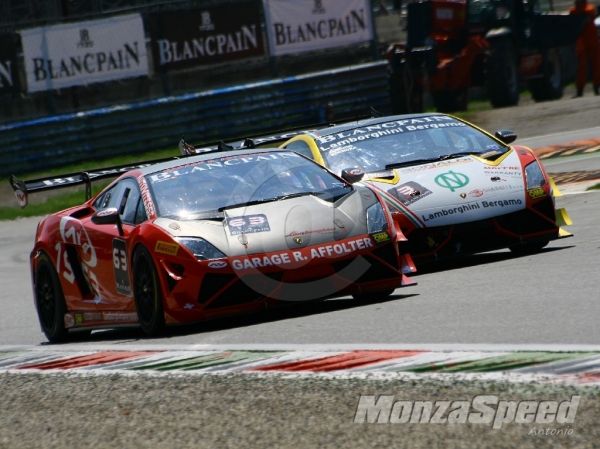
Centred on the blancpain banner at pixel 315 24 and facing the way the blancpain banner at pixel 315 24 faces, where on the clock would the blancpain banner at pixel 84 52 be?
the blancpain banner at pixel 84 52 is roughly at 2 o'clock from the blancpain banner at pixel 315 24.

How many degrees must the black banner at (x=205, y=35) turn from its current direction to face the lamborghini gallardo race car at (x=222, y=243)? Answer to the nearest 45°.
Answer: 0° — it already faces it

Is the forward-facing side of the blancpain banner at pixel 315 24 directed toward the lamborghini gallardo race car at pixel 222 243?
yes

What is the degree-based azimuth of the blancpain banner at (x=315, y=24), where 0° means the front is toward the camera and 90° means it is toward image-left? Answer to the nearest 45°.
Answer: approximately 0°

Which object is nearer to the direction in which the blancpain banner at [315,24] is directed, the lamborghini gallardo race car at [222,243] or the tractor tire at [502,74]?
the lamborghini gallardo race car

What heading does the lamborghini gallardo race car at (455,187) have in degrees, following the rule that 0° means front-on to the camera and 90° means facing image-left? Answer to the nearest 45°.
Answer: approximately 315°

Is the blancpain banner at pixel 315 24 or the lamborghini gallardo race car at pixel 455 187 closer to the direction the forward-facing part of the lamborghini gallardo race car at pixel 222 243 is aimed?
the lamborghini gallardo race car

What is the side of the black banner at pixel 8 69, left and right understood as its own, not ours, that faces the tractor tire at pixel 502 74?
left

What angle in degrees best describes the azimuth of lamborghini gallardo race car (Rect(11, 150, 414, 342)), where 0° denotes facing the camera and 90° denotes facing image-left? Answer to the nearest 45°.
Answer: approximately 315°
